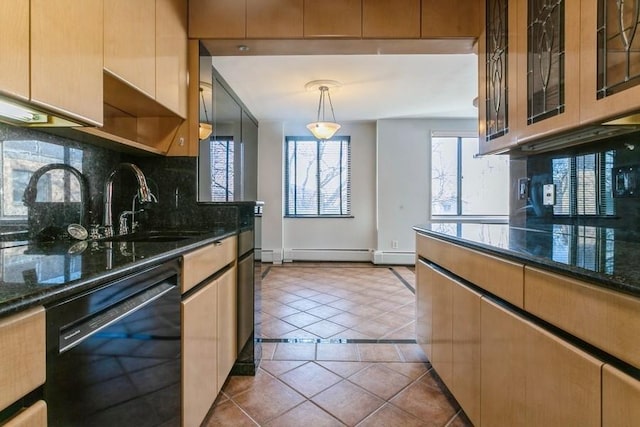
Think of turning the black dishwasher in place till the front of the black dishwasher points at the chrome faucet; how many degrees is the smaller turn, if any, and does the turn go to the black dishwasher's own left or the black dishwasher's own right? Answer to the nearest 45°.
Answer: approximately 135° to the black dishwasher's own left

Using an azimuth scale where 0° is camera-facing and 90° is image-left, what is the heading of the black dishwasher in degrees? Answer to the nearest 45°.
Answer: approximately 315°

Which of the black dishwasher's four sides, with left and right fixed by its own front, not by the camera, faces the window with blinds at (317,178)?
left

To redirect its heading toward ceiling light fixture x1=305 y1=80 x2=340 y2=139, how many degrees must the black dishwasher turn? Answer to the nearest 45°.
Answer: approximately 90° to its left
